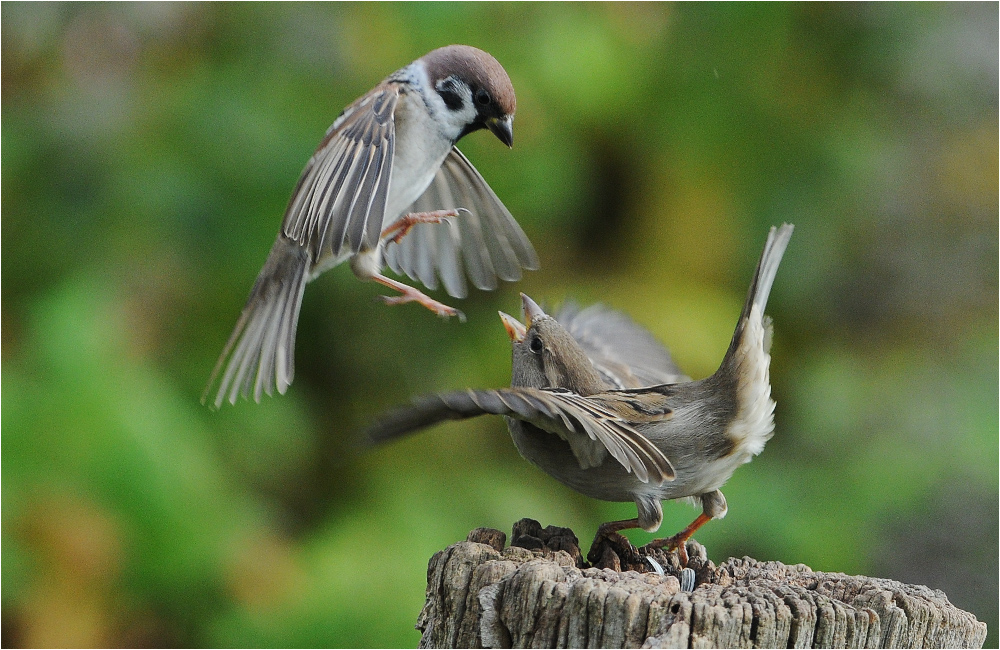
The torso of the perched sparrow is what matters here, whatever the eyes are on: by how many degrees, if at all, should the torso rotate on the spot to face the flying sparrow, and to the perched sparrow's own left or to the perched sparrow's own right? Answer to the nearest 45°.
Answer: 0° — it already faces it

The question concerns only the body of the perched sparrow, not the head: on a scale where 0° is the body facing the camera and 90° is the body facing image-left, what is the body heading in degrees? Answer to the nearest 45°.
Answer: approximately 90°
